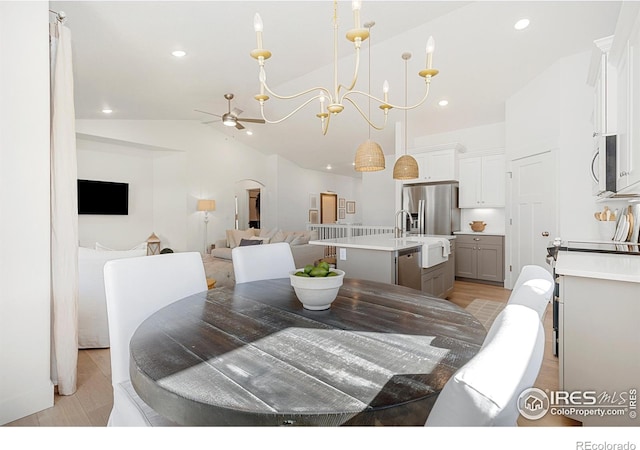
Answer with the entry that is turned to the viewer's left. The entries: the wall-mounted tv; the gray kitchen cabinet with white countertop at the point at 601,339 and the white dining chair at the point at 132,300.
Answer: the gray kitchen cabinet with white countertop

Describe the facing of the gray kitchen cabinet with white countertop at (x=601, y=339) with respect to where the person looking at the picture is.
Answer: facing to the left of the viewer

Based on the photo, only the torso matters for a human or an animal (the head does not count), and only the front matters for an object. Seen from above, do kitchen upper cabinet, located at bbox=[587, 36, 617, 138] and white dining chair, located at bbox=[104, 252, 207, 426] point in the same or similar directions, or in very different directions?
very different directions

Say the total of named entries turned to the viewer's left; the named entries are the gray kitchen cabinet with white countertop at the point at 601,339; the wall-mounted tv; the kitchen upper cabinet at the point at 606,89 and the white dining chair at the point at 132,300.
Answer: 2

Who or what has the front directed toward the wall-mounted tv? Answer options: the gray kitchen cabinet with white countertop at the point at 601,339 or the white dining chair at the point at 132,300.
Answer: the gray kitchen cabinet with white countertop

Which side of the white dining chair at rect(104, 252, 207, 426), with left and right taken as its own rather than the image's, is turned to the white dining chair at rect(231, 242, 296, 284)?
left

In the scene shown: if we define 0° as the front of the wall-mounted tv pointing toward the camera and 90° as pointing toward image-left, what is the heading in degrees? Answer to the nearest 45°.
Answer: approximately 315°

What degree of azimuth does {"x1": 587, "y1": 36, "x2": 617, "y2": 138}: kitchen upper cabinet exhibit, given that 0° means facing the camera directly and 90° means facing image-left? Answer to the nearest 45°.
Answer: approximately 90°

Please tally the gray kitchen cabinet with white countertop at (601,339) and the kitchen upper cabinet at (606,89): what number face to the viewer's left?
2
